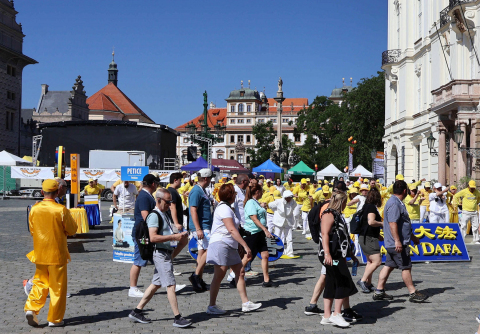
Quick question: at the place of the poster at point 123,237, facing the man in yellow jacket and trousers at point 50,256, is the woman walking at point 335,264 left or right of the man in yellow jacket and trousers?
left

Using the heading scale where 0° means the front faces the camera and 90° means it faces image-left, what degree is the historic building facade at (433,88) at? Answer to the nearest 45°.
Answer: approximately 45°

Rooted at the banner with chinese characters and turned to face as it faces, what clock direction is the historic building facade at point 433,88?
The historic building facade is roughly at 6 o'clock from the banner with chinese characters.
